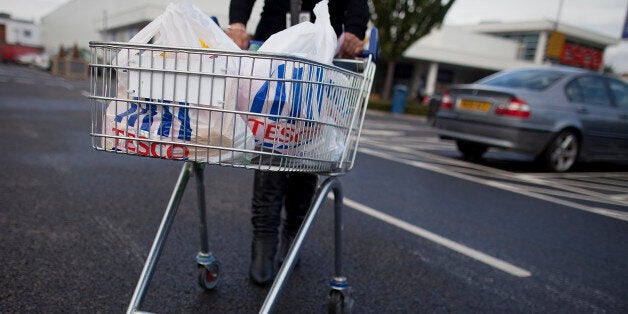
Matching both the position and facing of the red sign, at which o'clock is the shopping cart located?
The shopping cart is roughly at 12 o'clock from the red sign.

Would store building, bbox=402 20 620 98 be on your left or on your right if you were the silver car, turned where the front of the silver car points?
on your left

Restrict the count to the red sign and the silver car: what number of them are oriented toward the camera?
1

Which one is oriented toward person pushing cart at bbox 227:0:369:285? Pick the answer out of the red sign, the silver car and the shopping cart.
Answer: the red sign

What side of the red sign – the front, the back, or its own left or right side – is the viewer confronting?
front

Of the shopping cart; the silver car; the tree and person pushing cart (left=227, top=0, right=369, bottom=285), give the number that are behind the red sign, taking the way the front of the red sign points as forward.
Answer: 0

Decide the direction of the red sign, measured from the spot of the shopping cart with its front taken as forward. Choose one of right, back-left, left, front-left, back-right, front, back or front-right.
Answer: back

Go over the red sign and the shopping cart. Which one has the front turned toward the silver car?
the red sign

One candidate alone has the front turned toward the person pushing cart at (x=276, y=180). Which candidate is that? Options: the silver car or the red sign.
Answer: the red sign

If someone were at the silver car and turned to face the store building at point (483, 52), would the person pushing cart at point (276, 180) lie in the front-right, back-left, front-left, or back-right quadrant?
back-left

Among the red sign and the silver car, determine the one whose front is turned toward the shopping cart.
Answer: the red sign

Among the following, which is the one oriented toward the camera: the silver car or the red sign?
the red sign

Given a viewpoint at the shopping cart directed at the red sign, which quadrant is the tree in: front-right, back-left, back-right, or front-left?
front-left

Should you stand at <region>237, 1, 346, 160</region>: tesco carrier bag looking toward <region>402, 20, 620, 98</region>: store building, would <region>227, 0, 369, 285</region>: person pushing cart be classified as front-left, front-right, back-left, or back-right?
front-left

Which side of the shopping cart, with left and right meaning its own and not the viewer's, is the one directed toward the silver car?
back

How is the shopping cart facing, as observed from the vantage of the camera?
facing the viewer and to the left of the viewer

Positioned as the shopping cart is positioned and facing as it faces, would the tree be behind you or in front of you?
behind

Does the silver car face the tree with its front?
no

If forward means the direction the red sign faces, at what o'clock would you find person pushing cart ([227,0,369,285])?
The person pushing cart is roughly at 12 o'clock from the red sign.

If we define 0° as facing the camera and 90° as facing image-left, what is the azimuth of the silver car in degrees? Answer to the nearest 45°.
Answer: approximately 225°

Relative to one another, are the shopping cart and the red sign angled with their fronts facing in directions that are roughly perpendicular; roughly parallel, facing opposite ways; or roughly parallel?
roughly parallel
